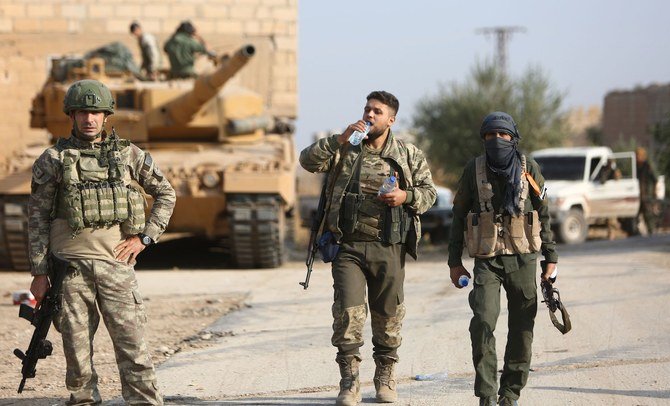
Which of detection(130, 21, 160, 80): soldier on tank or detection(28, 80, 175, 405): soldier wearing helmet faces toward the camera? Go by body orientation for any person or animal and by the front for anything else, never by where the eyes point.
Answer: the soldier wearing helmet

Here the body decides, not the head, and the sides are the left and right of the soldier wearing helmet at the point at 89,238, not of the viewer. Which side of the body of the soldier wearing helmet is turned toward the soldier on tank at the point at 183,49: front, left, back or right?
back

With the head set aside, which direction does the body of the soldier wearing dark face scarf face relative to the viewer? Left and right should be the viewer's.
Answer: facing the viewer

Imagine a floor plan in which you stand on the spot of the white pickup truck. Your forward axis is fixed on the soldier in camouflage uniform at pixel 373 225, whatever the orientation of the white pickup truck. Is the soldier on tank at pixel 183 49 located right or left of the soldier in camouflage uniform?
right

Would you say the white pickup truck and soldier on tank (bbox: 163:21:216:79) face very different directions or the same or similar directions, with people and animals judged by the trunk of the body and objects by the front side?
very different directions

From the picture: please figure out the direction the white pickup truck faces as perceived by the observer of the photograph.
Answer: facing the viewer and to the left of the viewer

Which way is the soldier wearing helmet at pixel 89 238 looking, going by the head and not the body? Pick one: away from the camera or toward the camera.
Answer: toward the camera

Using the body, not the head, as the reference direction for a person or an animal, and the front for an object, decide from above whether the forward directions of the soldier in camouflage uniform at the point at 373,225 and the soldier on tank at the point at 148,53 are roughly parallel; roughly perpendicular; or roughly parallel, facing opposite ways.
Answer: roughly perpendicular

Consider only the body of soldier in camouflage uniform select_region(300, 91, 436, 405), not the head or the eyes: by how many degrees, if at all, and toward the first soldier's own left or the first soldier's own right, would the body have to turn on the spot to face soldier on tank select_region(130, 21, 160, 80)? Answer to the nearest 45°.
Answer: approximately 180°

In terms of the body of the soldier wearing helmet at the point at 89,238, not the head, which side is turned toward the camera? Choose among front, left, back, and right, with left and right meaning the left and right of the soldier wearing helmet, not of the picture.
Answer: front

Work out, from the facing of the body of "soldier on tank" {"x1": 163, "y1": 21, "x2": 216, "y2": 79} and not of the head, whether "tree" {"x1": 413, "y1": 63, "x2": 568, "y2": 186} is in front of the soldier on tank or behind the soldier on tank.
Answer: in front

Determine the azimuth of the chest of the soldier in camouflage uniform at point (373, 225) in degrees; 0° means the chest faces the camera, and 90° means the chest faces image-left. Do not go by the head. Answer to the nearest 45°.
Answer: approximately 0°

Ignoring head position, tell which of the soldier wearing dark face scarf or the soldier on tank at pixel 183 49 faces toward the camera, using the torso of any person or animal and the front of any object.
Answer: the soldier wearing dark face scarf

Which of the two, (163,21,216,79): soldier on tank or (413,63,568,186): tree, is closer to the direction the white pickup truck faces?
the soldier on tank

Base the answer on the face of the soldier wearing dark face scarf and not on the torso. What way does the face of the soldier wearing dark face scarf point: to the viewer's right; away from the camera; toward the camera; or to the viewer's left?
toward the camera
